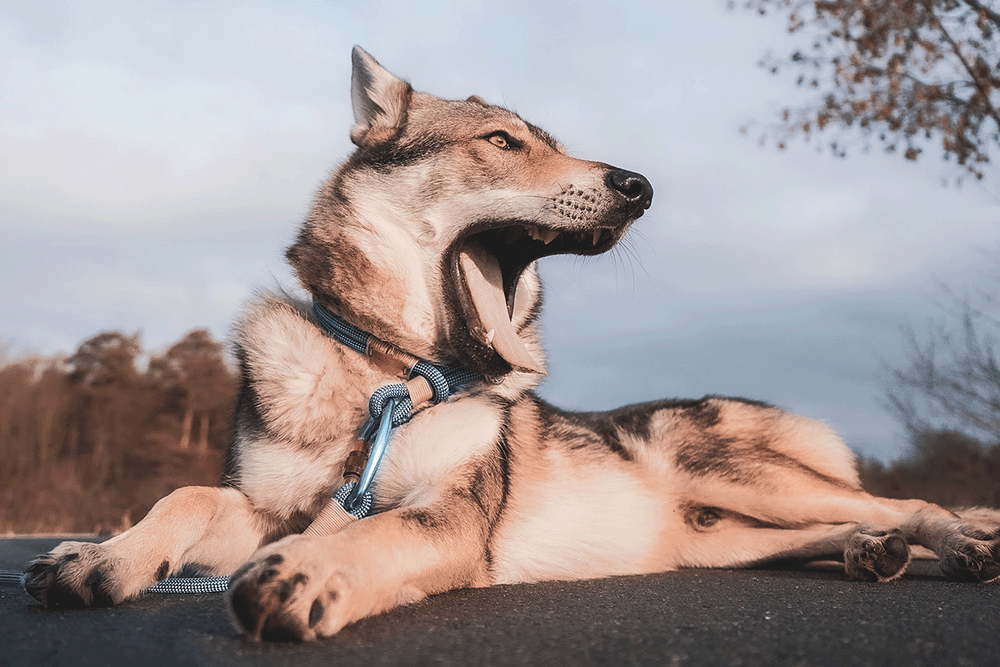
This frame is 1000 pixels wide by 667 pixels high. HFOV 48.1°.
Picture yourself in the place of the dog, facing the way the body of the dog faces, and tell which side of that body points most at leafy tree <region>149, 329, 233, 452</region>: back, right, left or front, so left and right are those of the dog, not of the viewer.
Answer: right

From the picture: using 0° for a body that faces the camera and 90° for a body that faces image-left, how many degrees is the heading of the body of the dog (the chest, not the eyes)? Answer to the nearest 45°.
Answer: approximately 45°
